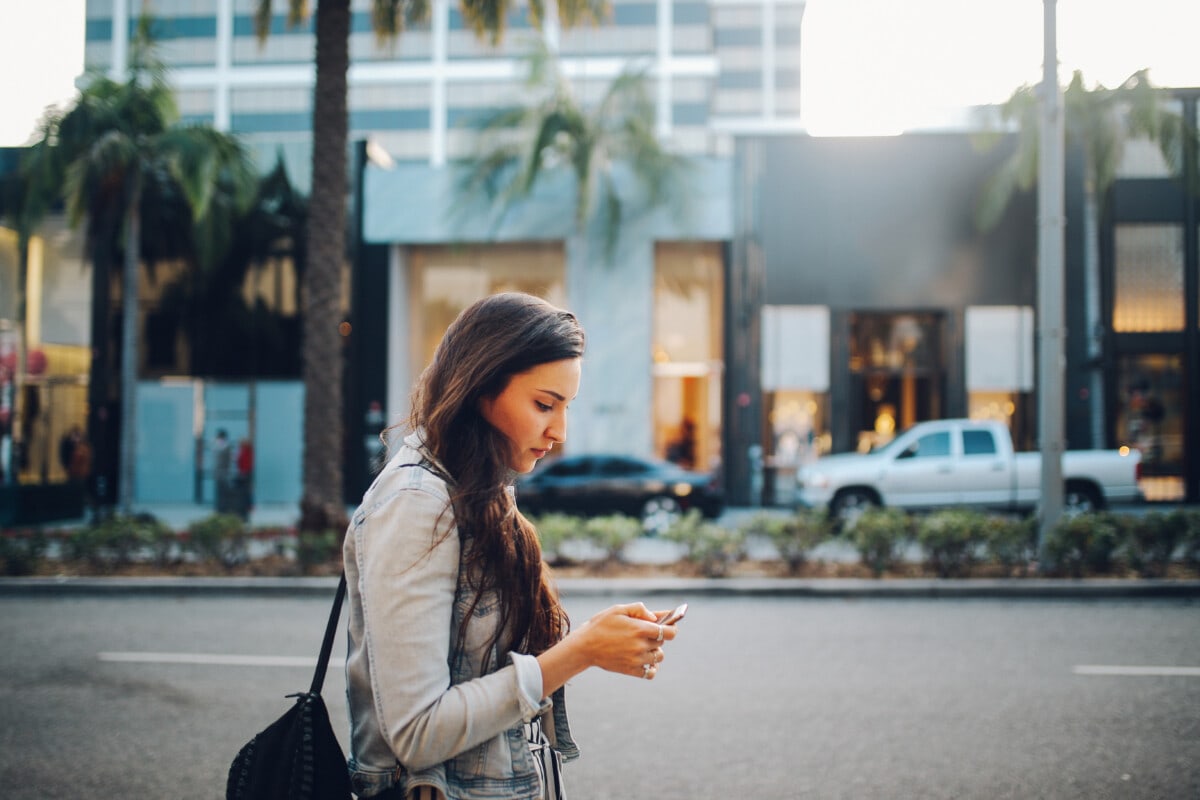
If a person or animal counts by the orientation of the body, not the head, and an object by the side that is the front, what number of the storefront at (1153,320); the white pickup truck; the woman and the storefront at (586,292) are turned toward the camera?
2

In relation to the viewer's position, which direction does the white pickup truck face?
facing to the left of the viewer

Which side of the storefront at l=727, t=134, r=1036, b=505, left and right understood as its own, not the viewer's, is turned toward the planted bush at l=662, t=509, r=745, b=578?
front

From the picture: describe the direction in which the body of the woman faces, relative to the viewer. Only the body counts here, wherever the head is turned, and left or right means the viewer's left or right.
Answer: facing to the right of the viewer

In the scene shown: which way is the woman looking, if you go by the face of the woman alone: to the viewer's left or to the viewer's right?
to the viewer's right

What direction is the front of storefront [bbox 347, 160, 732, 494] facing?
toward the camera

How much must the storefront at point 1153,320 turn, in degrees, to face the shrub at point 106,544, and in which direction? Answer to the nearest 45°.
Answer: approximately 45° to its right

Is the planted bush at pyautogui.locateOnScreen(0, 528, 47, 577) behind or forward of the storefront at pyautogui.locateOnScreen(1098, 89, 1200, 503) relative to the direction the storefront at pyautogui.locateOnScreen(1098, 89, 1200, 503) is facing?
forward

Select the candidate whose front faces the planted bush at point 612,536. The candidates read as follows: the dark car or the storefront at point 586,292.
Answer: the storefront

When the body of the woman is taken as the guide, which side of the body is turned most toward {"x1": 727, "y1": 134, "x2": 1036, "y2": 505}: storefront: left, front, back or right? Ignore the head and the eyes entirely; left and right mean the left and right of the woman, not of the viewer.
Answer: left

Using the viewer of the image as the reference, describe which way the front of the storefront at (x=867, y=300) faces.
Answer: facing the viewer

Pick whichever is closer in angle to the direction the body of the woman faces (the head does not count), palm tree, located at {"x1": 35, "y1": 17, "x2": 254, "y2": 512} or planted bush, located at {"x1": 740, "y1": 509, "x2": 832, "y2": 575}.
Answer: the planted bush

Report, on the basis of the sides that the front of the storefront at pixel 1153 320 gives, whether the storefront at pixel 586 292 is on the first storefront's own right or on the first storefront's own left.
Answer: on the first storefront's own right

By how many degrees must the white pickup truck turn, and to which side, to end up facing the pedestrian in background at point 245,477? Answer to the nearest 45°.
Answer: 0° — it already faces them

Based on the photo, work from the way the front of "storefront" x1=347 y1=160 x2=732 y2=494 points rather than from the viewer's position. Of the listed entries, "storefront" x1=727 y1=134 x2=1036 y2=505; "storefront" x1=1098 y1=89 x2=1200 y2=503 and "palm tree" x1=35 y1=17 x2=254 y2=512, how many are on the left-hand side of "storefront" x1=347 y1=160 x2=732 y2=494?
2
